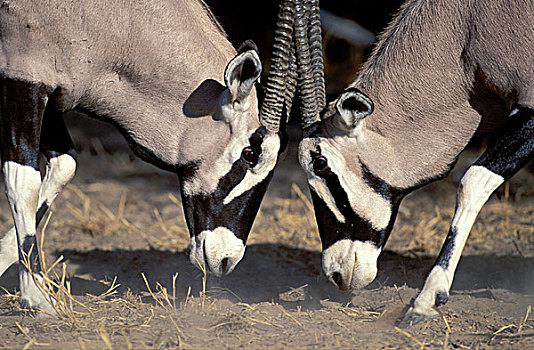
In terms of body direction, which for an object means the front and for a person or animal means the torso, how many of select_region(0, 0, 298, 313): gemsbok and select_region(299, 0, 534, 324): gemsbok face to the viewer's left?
1

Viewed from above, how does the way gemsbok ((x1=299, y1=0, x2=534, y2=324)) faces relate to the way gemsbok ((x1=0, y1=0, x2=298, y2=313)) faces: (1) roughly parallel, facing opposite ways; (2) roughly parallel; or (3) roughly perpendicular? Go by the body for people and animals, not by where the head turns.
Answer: roughly parallel, facing opposite ways

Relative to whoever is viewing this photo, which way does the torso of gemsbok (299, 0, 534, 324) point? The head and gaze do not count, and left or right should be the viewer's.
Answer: facing to the left of the viewer

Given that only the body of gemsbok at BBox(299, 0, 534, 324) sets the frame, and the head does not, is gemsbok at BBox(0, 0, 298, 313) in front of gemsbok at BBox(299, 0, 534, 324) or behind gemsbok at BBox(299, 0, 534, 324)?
in front

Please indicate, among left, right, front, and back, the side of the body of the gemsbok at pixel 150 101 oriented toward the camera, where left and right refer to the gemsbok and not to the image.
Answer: right

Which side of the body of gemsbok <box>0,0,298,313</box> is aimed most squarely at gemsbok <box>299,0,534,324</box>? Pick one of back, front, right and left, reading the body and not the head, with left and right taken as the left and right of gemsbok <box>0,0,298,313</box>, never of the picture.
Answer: front
